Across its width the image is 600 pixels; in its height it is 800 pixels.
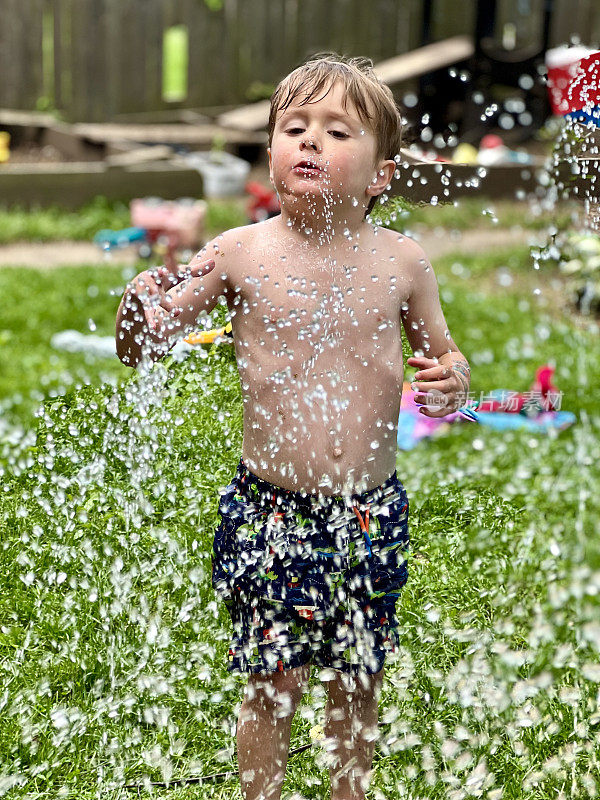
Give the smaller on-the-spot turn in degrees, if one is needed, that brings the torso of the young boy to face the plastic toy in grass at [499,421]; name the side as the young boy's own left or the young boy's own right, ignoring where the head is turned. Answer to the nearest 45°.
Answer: approximately 180°

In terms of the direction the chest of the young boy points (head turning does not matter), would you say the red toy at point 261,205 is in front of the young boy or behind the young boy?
behind

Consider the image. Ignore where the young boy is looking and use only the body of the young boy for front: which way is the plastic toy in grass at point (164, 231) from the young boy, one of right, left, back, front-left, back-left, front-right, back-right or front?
back

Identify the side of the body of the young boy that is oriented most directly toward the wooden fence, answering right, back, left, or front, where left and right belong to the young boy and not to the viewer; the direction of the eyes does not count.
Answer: back

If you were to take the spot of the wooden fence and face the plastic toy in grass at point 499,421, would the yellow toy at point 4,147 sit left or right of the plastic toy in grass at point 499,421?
right

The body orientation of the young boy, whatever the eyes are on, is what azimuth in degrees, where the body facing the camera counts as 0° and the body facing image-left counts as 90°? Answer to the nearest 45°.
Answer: approximately 0°

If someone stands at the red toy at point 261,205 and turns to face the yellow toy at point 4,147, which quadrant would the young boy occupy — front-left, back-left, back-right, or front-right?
back-left

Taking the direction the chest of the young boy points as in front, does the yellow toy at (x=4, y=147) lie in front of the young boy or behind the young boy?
behind
